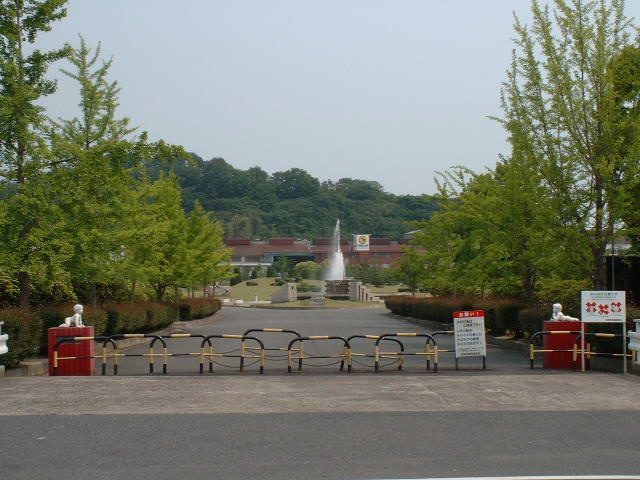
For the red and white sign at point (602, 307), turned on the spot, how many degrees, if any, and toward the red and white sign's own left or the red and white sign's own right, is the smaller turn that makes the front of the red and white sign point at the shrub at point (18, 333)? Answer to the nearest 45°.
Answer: approximately 90° to the red and white sign's own right

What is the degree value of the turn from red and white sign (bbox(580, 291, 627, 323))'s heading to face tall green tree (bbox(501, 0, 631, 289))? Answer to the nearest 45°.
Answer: approximately 180°

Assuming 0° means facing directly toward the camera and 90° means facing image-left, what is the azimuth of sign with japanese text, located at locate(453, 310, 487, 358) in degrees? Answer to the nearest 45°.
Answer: approximately 0°

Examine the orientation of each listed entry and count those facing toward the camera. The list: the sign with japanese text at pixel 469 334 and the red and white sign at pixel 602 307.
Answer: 2

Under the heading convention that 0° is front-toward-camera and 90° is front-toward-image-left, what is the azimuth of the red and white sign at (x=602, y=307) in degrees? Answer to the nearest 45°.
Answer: approximately 0°

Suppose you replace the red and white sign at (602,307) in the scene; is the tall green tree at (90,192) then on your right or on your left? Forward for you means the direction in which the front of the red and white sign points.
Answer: on your right

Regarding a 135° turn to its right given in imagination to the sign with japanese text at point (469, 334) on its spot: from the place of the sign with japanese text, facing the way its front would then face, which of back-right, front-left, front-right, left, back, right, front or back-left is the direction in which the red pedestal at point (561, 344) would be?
back-right

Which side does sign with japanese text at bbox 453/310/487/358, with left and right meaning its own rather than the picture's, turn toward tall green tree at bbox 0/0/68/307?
right

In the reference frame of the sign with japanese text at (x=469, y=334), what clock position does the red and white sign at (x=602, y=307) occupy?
The red and white sign is roughly at 10 o'clock from the sign with japanese text.

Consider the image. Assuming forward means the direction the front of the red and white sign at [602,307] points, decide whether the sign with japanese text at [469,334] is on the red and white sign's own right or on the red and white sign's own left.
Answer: on the red and white sign's own right
